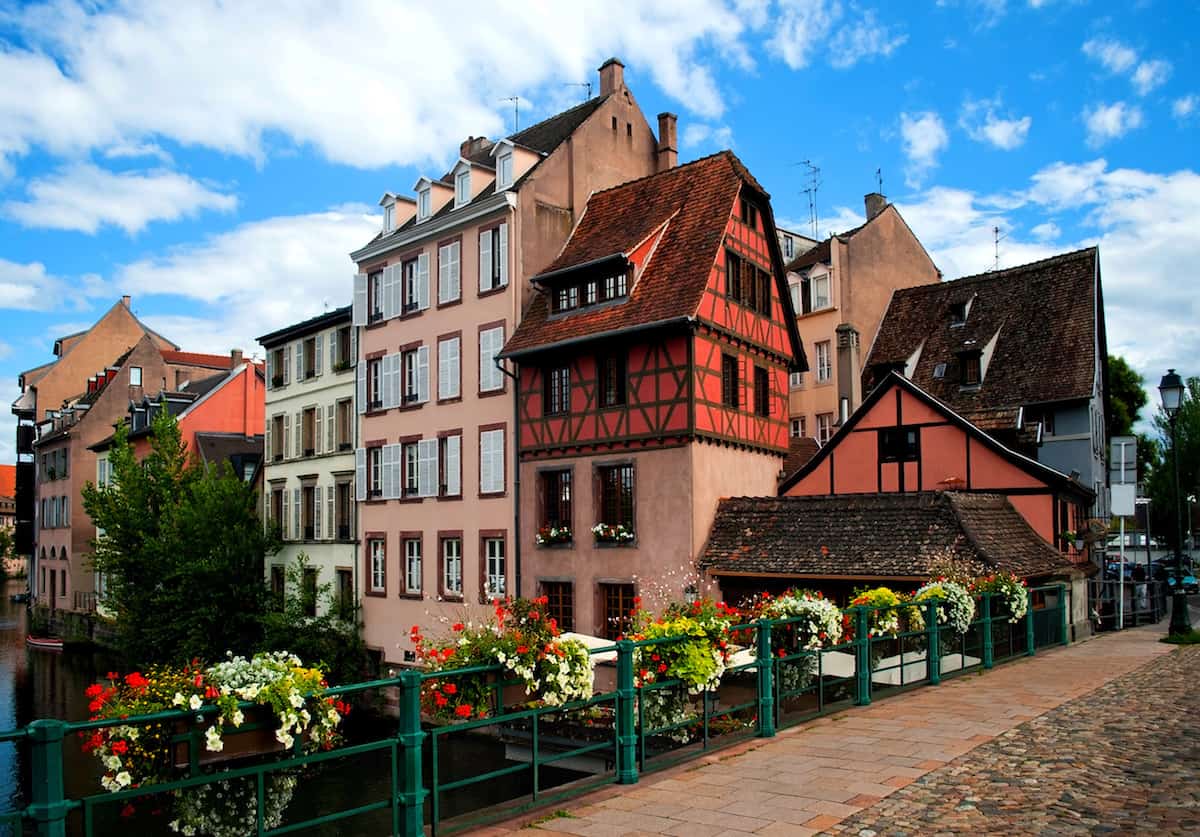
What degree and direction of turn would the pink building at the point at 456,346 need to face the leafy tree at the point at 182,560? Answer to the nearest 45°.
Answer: approximately 90° to its right

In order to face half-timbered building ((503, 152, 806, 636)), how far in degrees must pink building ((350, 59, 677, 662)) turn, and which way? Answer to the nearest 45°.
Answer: approximately 90° to its left
